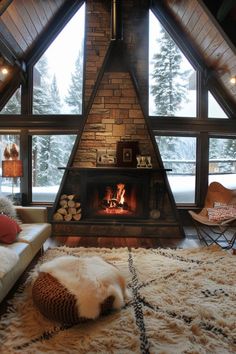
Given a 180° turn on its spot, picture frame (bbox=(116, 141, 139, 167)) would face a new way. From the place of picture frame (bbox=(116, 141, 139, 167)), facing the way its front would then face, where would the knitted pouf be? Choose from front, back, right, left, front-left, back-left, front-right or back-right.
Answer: back

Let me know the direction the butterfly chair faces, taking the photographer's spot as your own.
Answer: facing the viewer and to the left of the viewer

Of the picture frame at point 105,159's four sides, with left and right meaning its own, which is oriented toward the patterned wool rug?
front

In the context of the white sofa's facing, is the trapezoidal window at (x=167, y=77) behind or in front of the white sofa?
in front

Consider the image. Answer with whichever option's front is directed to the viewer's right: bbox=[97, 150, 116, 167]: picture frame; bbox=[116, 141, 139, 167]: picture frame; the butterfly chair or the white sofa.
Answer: the white sofa

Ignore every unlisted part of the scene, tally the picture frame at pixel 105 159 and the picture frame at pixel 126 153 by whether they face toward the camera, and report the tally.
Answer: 2

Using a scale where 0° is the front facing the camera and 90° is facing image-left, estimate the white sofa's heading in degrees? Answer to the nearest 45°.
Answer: approximately 270°

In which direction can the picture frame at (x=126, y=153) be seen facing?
toward the camera

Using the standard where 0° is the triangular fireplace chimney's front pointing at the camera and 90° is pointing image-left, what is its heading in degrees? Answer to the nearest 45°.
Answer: approximately 0°

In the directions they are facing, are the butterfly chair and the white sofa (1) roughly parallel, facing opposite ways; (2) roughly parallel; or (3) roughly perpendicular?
roughly parallel, facing opposite ways

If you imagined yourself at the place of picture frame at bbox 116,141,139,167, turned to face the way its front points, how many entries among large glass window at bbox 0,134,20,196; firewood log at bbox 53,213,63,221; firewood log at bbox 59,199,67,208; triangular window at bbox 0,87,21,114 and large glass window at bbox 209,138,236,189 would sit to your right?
4

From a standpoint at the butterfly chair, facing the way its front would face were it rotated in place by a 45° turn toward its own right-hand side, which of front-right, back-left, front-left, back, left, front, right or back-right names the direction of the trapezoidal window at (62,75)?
front
